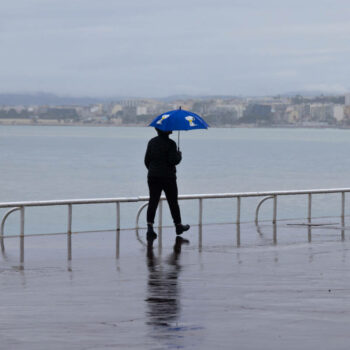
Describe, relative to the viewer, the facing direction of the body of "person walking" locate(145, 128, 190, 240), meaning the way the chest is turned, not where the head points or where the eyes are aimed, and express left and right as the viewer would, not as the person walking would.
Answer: facing away from the viewer and to the right of the viewer
